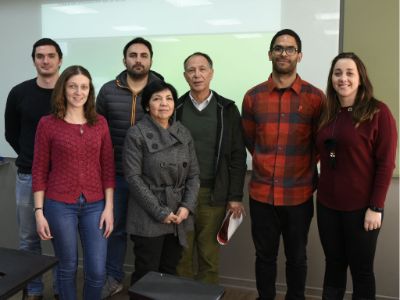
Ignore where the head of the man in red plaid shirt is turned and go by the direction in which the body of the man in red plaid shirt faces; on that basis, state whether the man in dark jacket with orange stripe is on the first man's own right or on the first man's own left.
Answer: on the first man's own right

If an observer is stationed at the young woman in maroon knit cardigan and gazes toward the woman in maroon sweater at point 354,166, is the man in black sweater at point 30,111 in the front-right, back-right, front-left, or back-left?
back-left

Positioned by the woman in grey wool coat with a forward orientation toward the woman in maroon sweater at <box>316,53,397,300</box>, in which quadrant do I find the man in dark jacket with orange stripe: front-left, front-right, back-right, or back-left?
back-left

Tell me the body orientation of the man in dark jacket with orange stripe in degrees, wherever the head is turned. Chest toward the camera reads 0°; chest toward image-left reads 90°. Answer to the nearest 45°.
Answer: approximately 0°

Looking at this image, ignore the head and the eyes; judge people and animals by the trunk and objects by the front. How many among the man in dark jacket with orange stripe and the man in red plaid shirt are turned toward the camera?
2
